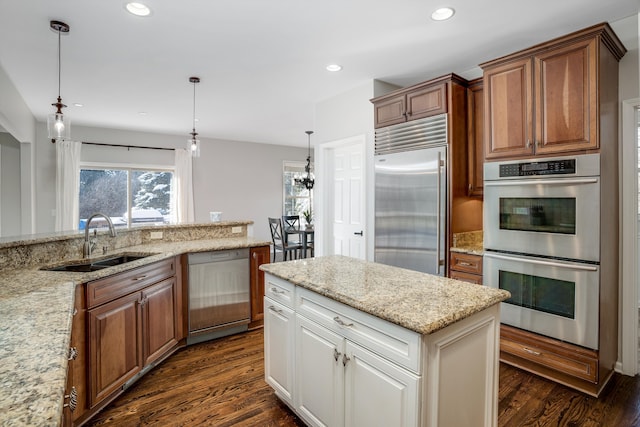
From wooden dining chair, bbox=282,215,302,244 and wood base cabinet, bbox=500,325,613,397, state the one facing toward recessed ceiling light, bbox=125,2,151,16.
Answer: the wood base cabinet

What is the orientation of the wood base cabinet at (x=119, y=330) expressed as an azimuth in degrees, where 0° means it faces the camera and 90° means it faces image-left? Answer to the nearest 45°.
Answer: approximately 315°

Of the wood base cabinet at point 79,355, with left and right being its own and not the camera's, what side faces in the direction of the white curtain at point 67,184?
left

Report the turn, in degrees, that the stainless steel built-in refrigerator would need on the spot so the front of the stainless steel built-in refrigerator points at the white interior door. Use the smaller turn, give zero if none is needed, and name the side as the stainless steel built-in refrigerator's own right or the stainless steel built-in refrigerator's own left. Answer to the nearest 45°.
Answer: approximately 90° to the stainless steel built-in refrigerator's own right

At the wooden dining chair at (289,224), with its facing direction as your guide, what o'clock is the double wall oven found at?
The double wall oven is roughly at 4 o'clock from the wooden dining chair.

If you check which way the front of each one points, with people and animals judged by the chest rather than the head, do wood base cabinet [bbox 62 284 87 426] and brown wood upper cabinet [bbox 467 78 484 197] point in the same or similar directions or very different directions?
very different directions

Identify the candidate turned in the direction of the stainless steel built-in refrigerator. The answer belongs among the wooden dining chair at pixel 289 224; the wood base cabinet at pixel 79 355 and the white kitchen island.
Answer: the wood base cabinet

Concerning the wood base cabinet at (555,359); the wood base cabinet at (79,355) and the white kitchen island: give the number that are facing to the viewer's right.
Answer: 1

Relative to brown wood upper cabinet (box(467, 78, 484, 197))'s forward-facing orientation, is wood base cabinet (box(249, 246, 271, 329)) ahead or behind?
ahead

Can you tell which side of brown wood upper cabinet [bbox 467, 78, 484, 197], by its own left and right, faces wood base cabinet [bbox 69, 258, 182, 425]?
front

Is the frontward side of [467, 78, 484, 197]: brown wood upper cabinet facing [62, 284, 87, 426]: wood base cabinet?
yes

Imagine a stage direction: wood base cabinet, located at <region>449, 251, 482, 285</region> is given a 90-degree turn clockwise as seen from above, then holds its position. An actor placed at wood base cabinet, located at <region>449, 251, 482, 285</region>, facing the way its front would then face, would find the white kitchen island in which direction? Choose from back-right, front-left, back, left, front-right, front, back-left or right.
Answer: back-left

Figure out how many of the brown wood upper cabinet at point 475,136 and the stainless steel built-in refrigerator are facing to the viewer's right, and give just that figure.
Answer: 0

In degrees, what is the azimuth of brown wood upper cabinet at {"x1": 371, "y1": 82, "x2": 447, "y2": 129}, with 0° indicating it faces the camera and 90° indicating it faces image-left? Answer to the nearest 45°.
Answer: approximately 45°

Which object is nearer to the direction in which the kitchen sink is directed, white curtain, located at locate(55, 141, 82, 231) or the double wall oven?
the double wall oven

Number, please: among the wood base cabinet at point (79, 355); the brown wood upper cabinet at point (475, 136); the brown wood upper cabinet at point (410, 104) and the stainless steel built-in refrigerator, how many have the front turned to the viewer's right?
1

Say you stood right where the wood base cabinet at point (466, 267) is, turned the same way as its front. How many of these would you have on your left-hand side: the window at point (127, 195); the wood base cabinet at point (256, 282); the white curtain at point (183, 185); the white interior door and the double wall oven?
1

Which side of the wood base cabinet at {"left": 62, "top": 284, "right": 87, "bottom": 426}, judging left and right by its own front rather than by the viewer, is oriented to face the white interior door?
front
